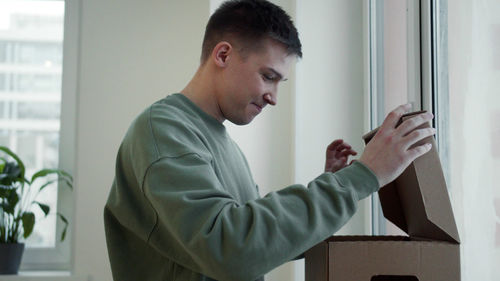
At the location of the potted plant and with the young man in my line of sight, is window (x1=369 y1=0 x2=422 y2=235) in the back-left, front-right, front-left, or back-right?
front-left

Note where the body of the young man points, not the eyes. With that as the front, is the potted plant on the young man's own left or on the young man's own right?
on the young man's own left

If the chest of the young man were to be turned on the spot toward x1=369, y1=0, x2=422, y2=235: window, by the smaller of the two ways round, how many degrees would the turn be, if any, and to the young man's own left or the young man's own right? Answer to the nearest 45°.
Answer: approximately 45° to the young man's own left

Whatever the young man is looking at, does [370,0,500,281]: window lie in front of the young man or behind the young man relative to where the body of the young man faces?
in front

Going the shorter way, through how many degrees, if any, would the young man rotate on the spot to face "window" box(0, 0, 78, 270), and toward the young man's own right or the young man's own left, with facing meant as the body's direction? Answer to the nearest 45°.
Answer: approximately 135° to the young man's own left

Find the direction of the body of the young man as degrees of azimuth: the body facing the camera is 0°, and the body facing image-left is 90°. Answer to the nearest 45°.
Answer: approximately 270°

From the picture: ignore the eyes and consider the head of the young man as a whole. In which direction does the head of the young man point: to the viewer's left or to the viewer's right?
to the viewer's right

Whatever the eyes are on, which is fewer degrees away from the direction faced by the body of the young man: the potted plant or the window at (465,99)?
the window

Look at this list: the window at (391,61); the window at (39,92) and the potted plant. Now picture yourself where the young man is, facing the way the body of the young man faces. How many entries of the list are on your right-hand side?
0
